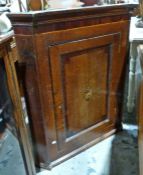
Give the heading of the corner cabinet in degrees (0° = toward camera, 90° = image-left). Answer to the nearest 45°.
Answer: approximately 315°
